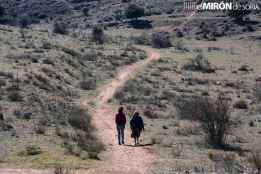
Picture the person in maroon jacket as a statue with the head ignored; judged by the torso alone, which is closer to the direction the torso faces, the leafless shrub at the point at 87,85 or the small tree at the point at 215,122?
the leafless shrub

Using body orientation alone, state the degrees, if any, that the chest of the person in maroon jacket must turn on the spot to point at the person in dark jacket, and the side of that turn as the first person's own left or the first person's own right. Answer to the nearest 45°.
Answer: approximately 90° to the first person's own right

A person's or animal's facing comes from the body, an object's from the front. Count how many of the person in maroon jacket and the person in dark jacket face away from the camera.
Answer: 2

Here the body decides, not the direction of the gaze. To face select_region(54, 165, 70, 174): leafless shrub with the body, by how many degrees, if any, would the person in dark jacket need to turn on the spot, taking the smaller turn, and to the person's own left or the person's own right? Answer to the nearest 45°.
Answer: approximately 180°

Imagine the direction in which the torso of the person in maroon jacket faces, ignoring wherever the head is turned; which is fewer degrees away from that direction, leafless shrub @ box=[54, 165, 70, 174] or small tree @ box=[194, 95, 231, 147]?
the small tree

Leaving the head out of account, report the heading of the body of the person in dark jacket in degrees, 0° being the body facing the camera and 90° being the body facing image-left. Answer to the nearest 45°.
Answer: approximately 180°

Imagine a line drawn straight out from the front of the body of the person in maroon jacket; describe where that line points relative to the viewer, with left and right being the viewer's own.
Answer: facing away from the viewer

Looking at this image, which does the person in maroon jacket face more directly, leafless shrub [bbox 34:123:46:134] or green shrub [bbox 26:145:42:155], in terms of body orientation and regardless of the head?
the leafless shrub

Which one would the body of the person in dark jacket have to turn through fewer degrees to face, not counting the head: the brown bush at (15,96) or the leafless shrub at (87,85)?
the leafless shrub
